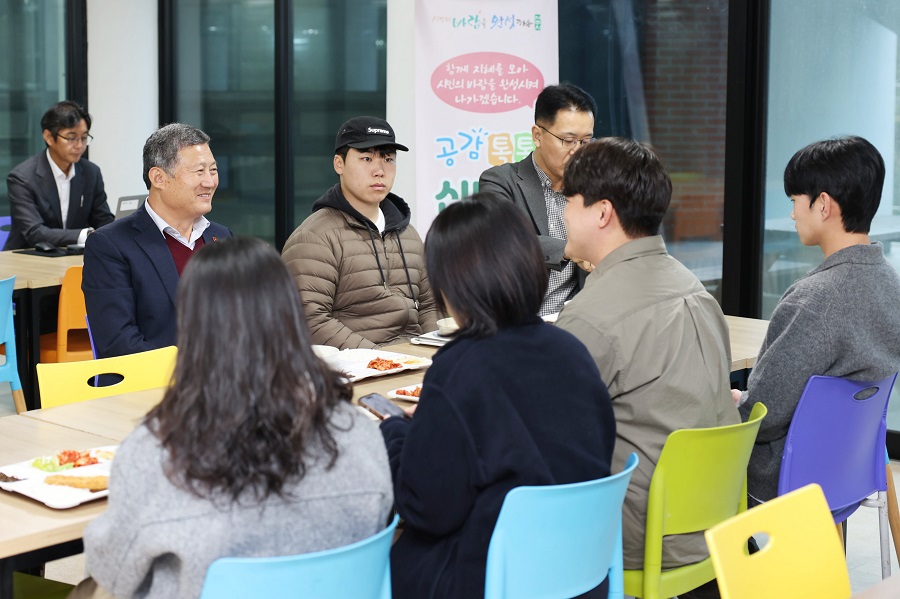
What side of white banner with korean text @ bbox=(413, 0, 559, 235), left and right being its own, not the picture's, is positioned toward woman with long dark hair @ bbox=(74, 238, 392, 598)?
front

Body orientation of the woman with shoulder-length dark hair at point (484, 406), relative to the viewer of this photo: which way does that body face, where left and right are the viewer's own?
facing away from the viewer and to the left of the viewer

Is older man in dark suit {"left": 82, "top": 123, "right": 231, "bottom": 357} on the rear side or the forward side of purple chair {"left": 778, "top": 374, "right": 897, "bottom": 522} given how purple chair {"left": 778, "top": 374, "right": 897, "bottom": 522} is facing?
on the forward side

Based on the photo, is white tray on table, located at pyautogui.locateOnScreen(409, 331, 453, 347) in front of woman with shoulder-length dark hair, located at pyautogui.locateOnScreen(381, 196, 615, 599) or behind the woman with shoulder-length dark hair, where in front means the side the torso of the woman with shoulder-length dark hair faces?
in front

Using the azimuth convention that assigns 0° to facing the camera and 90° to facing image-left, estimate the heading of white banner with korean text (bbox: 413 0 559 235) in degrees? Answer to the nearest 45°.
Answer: approximately 0°

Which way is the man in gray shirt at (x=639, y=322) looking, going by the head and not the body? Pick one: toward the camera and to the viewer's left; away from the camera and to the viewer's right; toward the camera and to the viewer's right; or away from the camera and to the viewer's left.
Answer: away from the camera and to the viewer's left

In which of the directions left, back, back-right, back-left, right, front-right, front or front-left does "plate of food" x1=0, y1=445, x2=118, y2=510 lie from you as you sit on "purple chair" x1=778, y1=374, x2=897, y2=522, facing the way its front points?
left

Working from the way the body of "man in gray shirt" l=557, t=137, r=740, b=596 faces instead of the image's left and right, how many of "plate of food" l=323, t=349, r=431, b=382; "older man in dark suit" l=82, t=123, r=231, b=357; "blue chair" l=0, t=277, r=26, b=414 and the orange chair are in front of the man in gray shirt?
4

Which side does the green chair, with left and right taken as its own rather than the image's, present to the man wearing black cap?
front

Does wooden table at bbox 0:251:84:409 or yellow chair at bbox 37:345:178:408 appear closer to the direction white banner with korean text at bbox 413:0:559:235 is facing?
the yellow chair

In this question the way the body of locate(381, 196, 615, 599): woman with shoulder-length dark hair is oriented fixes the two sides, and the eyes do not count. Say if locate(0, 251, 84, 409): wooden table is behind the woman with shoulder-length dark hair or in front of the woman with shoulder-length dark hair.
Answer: in front

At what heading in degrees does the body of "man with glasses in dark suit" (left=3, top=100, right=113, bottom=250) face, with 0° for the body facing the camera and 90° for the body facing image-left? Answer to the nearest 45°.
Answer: approximately 315°

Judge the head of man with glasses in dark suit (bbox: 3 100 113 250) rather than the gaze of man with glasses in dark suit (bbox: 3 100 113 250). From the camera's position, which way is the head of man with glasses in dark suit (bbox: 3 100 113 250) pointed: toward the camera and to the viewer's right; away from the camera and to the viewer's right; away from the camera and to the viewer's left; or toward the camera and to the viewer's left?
toward the camera and to the viewer's right
